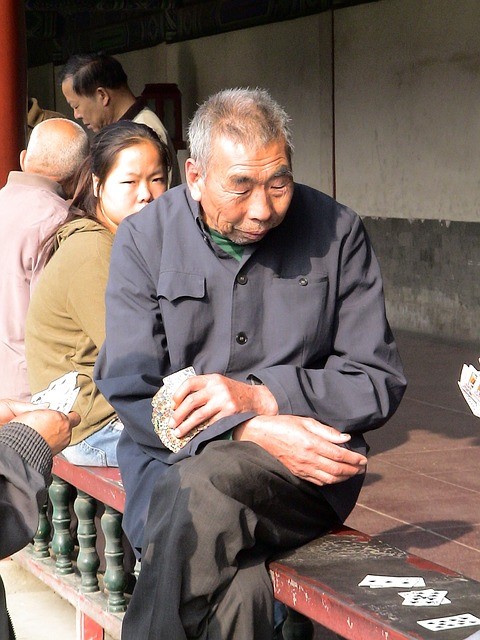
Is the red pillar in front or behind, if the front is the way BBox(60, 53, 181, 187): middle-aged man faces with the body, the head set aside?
in front

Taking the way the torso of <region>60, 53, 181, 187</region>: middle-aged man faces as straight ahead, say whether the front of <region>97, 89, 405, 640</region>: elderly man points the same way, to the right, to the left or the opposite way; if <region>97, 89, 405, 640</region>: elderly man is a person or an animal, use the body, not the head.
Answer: to the left

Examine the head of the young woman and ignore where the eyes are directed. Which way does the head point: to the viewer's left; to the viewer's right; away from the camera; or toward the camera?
toward the camera

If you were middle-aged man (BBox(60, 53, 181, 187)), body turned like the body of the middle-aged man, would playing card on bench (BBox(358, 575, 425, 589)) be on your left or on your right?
on your left

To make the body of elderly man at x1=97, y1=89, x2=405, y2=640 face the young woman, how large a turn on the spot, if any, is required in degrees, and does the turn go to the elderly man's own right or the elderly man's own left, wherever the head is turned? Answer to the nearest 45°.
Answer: approximately 135° to the elderly man's own right

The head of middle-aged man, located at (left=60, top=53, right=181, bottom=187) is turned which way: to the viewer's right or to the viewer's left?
to the viewer's left

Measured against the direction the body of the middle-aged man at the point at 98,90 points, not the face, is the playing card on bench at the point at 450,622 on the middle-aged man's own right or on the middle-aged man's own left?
on the middle-aged man's own left

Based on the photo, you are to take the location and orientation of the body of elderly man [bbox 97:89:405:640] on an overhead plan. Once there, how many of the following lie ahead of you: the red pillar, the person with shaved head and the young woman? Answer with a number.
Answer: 0

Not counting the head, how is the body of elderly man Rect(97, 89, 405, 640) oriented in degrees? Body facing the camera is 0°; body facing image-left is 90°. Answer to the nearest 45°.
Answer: approximately 0°

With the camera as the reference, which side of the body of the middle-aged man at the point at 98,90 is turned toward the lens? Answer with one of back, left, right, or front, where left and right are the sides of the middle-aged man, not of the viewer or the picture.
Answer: left

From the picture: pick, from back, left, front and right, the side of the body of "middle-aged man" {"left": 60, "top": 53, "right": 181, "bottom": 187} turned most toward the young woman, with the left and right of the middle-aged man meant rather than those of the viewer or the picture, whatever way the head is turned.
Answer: left

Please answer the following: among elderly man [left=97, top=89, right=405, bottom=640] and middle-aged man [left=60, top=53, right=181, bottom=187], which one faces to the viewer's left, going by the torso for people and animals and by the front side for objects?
middle-aged man [left=60, top=53, right=181, bottom=187]

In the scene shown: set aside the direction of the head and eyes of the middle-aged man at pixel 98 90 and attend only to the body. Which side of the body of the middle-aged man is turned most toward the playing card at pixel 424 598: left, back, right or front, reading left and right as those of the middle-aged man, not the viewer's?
left
